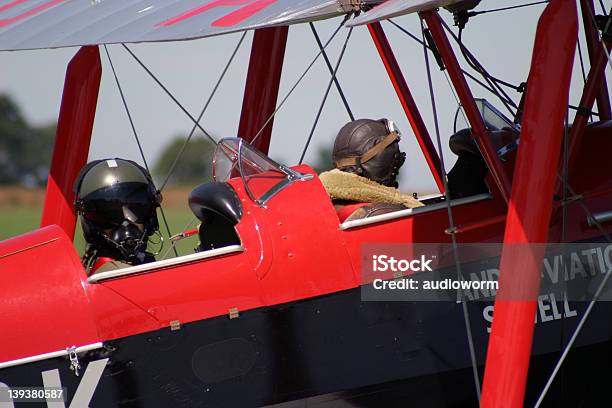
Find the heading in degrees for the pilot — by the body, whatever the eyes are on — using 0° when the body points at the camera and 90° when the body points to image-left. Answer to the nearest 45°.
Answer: approximately 225°

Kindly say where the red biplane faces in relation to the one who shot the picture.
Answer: facing away from the viewer and to the right of the viewer
